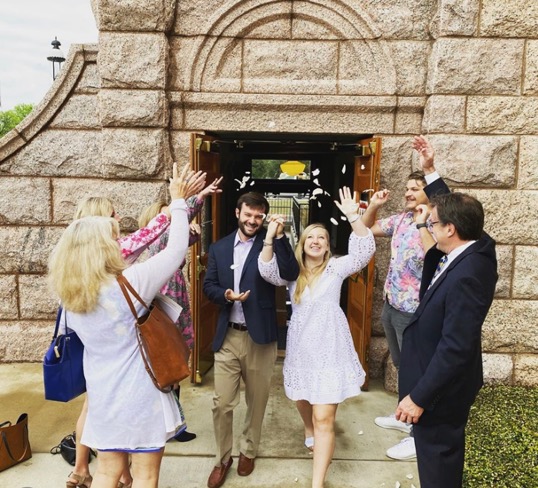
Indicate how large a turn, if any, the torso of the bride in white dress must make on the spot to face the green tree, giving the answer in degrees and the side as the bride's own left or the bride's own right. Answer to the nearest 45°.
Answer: approximately 135° to the bride's own right

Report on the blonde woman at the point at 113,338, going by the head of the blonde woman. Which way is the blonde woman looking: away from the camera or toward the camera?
away from the camera

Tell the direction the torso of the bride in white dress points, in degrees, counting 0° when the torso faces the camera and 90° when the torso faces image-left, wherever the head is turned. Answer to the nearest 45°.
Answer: approximately 0°

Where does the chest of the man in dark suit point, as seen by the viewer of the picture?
to the viewer's left

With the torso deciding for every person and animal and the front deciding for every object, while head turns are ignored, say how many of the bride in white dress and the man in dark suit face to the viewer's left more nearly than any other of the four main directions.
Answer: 1

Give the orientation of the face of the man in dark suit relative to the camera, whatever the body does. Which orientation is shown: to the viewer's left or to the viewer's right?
to the viewer's left

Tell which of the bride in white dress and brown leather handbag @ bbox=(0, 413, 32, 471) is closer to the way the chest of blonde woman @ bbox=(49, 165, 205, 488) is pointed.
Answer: the bride in white dress

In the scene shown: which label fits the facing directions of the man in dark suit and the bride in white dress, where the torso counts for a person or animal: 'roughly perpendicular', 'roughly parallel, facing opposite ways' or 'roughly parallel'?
roughly perpendicular

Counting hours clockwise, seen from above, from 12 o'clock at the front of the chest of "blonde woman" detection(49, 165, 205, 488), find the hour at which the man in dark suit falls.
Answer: The man in dark suit is roughly at 2 o'clock from the blonde woman.

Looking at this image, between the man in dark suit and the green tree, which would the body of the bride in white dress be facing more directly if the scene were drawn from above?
the man in dark suit

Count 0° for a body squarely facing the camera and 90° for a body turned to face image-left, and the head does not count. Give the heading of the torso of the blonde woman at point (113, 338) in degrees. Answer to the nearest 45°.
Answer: approximately 225°

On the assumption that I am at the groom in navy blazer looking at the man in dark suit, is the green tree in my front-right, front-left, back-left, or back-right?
back-left
